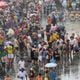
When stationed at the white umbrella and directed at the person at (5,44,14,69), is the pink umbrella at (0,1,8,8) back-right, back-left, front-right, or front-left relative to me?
front-right

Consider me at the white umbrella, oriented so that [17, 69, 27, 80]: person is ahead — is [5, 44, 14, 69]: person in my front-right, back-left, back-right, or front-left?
front-right
